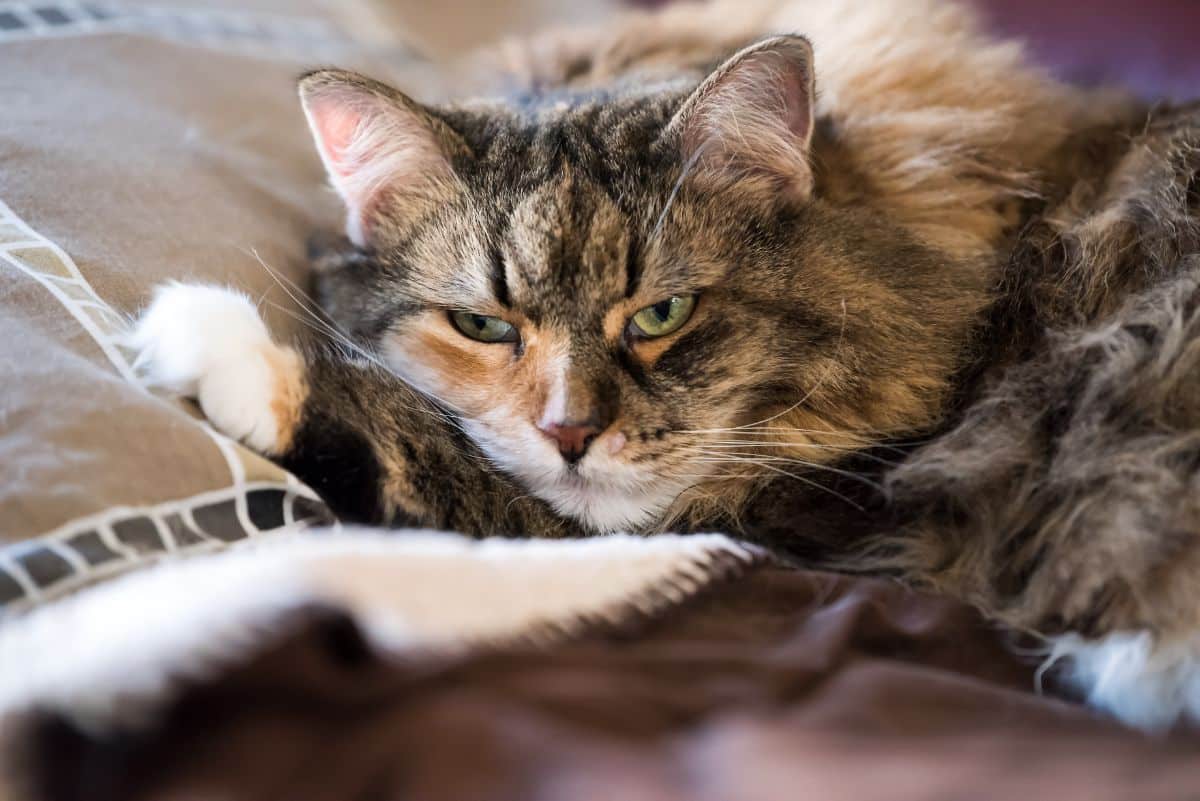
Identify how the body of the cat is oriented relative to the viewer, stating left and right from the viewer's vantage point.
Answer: facing the viewer and to the left of the viewer
